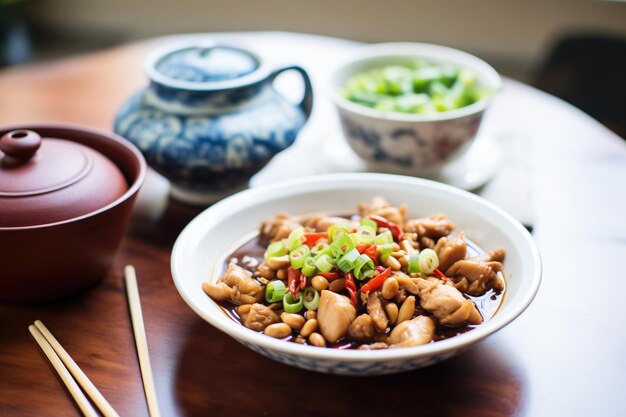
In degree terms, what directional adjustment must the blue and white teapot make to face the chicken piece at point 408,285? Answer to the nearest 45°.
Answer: approximately 135° to its left

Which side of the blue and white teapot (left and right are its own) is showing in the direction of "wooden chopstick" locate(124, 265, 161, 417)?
left

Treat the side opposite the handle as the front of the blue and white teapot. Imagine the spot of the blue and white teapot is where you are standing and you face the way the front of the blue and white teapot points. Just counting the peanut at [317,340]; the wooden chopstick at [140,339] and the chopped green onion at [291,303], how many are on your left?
3

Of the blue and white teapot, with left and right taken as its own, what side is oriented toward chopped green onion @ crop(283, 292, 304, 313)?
left

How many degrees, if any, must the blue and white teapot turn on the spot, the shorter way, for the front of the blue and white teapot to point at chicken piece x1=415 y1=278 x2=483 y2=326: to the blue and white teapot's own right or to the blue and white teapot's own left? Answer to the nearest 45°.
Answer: approximately 135° to the blue and white teapot's own left

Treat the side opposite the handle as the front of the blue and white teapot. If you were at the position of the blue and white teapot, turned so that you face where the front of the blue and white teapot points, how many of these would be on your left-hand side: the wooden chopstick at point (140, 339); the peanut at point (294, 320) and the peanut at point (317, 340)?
3

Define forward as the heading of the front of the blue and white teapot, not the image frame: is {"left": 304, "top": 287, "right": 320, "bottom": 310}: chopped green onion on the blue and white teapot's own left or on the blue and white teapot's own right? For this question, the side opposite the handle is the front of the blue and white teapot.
on the blue and white teapot's own left

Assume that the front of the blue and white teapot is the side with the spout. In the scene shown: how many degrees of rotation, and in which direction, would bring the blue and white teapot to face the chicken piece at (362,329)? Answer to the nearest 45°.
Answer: approximately 90° to its left

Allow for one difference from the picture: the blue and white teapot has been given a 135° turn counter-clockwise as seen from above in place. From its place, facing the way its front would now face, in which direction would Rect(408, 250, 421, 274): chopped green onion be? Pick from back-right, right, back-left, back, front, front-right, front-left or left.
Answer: front

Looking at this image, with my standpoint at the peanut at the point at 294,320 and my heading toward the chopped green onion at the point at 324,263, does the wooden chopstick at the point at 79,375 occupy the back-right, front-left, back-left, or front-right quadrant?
back-left

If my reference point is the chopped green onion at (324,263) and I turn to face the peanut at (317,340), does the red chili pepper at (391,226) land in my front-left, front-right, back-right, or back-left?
back-left

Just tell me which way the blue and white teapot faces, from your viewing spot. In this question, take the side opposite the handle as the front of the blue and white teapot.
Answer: facing to the left of the viewer
